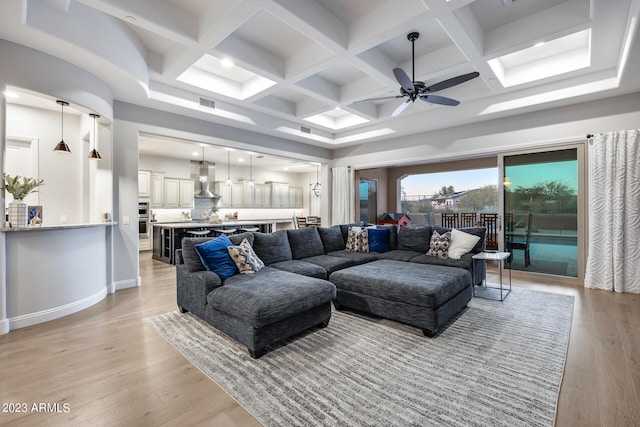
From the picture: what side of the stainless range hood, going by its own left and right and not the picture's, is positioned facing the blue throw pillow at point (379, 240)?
front

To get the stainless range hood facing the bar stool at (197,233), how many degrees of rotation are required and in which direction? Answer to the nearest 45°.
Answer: approximately 45° to its right

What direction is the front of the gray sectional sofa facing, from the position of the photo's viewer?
facing the viewer and to the right of the viewer

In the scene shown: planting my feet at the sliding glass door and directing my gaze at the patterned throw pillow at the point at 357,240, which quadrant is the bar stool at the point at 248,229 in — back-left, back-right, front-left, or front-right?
front-right

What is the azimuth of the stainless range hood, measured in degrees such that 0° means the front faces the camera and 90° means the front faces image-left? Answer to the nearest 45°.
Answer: approximately 315°

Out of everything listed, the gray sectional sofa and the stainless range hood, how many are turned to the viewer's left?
0

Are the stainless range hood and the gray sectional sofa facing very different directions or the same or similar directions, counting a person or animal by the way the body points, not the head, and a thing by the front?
same or similar directions

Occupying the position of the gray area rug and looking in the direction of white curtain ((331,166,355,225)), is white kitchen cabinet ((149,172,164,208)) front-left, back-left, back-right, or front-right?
front-left

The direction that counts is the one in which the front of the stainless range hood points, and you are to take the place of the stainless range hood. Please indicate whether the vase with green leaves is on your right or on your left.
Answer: on your right

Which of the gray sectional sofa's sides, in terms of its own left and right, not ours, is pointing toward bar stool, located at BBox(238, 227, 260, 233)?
back
